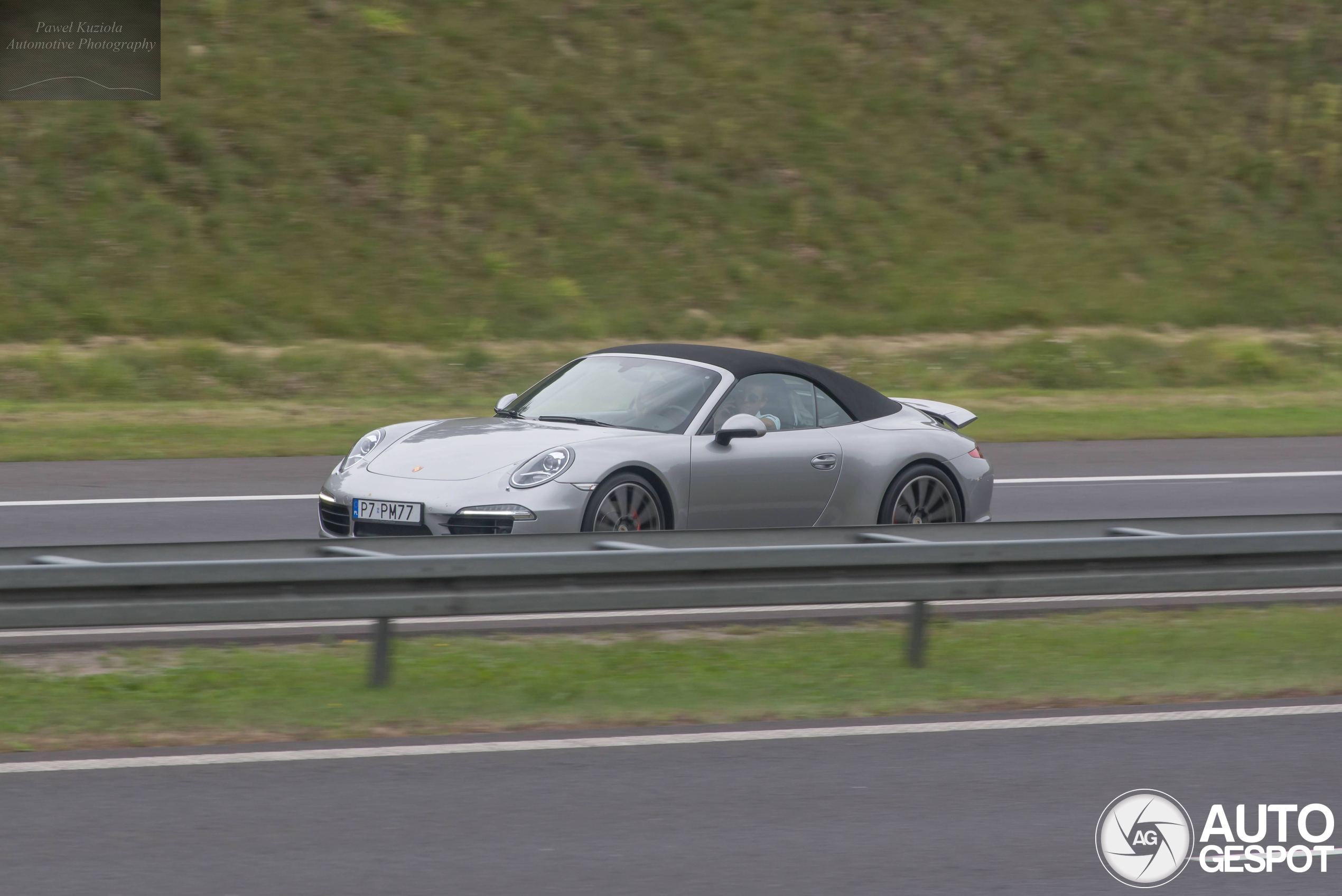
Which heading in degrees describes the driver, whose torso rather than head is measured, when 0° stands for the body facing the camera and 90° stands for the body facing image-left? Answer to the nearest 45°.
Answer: approximately 45°

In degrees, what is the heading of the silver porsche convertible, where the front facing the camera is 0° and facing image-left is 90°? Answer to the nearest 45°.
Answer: approximately 45°
